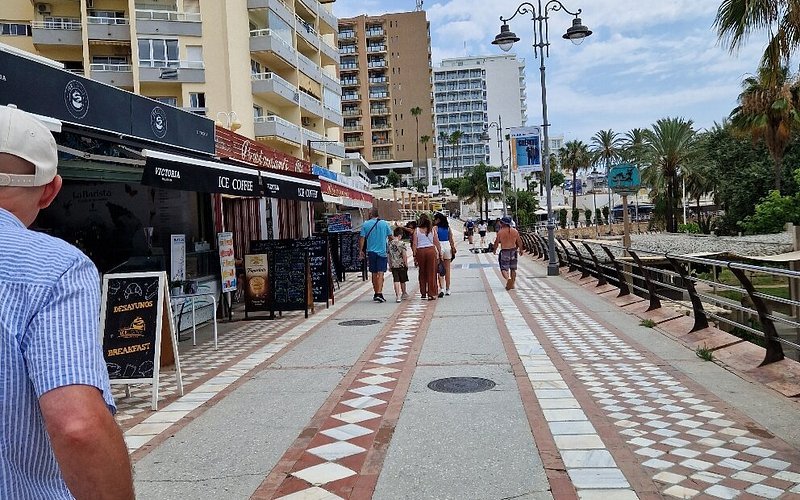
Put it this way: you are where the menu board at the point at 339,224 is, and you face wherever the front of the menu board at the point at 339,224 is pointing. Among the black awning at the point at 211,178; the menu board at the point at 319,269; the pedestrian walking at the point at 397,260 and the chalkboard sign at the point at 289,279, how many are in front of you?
4

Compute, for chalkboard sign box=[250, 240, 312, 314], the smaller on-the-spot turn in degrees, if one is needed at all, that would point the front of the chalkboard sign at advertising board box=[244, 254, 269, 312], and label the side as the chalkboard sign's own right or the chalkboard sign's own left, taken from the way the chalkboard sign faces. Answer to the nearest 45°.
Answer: approximately 90° to the chalkboard sign's own right

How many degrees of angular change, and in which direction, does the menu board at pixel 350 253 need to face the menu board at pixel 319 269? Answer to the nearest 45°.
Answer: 0° — it already faces it

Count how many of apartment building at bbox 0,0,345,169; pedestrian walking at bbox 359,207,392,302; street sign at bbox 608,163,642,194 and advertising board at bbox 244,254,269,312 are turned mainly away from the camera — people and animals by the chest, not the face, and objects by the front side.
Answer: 1

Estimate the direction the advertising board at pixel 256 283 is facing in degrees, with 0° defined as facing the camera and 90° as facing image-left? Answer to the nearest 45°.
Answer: approximately 0°

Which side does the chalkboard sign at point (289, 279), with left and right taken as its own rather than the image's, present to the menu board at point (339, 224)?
back

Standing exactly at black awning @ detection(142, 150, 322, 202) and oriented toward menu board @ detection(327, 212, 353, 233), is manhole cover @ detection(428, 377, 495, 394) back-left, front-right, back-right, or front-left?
back-right

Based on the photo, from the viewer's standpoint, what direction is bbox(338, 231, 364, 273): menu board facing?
toward the camera

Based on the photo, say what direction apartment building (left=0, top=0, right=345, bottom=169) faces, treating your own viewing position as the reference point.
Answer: facing the viewer and to the right of the viewer

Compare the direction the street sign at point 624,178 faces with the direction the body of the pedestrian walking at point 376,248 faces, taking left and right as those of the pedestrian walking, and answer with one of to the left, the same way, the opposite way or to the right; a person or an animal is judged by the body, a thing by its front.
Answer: the opposite way

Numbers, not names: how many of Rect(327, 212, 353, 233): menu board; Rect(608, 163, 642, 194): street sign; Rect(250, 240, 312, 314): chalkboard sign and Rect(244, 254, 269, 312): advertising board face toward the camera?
4

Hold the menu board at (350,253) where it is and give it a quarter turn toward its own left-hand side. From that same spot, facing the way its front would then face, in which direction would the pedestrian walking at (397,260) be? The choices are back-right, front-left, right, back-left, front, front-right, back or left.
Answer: right

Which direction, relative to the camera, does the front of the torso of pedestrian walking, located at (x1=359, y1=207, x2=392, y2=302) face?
away from the camera

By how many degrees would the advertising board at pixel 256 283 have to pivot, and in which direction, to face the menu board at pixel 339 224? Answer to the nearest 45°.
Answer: approximately 180°

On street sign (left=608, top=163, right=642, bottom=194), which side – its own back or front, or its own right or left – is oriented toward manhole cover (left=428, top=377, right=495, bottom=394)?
front

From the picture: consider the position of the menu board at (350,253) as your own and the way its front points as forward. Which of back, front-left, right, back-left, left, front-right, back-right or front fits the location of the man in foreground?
front

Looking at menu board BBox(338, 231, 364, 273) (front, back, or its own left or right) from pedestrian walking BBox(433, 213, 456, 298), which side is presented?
front

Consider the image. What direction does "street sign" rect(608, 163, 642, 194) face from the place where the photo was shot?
facing the viewer

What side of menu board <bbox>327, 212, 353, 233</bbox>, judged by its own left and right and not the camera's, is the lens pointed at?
front
